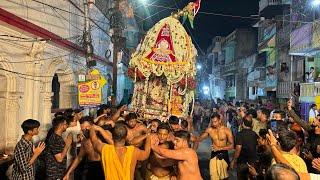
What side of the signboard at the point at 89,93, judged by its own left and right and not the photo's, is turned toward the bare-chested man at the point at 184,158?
front

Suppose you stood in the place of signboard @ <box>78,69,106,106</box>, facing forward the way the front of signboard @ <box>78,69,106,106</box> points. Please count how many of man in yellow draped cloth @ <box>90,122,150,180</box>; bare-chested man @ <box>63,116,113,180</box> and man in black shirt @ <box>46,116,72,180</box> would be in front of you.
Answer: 3

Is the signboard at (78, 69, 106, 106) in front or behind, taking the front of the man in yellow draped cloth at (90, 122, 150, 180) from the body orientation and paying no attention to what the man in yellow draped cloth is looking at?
in front

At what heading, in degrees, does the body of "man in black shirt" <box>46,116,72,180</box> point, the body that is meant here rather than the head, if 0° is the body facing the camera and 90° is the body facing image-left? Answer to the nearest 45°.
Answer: approximately 270°

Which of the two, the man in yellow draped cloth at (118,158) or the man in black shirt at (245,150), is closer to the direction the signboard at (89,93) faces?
the man in yellow draped cloth

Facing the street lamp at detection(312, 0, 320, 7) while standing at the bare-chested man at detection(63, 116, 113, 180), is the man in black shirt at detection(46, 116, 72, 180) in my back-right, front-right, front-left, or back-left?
back-left

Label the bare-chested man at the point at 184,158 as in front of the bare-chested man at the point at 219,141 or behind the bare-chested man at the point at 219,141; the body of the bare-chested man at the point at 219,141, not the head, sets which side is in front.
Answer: in front

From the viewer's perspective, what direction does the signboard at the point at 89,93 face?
toward the camera

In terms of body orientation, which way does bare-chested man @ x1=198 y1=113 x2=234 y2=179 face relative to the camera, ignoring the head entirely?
toward the camera

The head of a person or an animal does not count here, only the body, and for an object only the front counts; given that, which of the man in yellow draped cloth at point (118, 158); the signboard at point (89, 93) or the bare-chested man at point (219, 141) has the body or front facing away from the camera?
the man in yellow draped cloth

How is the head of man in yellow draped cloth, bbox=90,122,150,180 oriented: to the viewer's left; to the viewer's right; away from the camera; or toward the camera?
away from the camera
